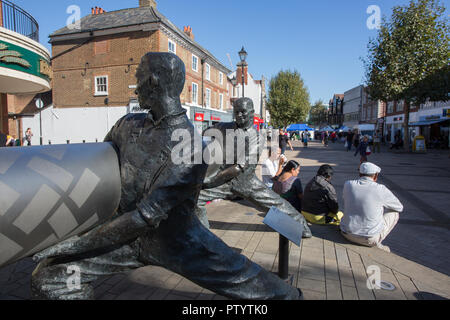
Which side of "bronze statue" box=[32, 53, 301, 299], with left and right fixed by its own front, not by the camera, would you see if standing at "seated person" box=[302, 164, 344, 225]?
back

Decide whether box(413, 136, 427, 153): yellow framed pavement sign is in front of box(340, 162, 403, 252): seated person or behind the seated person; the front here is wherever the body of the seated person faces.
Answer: in front

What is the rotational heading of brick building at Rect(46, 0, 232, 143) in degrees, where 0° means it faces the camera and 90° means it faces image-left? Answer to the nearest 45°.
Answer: approximately 315°

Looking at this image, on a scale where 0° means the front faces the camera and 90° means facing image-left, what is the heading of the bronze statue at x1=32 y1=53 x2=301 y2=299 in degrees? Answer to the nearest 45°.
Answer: approximately 45°

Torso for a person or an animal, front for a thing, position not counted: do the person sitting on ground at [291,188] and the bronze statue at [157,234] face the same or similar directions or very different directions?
very different directions

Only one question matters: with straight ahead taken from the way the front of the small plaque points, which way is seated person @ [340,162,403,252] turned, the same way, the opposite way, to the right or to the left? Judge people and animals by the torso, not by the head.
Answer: the opposite way

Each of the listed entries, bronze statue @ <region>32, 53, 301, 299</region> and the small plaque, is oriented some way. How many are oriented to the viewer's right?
0

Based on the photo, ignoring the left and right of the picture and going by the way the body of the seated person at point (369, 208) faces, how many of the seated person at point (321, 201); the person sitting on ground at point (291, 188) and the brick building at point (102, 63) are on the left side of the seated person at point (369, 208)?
3

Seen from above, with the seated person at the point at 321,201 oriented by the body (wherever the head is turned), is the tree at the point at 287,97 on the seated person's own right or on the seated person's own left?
on the seated person's own left

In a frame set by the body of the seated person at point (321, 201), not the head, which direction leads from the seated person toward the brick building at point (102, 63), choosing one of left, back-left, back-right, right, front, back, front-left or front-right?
left

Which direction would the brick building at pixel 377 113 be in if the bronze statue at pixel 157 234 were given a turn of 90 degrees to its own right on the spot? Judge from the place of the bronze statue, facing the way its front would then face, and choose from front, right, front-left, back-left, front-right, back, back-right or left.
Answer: right

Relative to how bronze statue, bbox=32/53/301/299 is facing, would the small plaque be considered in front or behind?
behind
